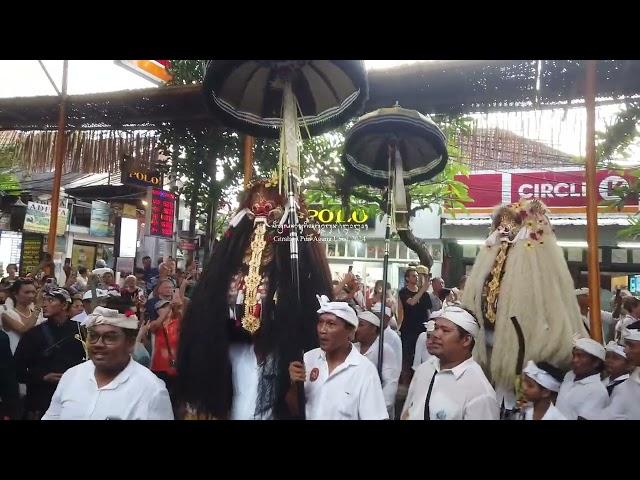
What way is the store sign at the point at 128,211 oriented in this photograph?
toward the camera

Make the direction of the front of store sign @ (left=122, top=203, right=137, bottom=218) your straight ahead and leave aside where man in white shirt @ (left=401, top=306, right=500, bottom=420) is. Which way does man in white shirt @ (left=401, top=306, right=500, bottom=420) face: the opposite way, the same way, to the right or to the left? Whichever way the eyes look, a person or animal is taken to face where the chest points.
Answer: to the right

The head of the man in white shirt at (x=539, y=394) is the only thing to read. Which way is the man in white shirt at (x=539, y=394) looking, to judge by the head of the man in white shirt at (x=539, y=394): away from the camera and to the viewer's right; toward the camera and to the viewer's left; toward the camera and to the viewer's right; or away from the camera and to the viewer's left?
toward the camera and to the viewer's left

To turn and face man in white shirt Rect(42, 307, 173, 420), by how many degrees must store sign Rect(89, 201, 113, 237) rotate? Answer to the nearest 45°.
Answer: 0° — it already faces them

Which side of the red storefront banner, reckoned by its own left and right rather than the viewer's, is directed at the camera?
front

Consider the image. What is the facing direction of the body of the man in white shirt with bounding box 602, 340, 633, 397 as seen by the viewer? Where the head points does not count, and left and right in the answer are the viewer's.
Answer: facing the viewer and to the left of the viewer

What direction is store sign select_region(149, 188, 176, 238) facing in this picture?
toward the camera

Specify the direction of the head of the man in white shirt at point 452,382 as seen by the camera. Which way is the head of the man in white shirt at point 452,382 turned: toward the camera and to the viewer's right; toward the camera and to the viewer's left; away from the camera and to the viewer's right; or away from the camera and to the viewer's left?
toward the camera and to the viewer's left

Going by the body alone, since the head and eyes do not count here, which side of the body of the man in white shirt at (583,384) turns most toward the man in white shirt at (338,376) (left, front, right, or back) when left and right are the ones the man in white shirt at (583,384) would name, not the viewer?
front

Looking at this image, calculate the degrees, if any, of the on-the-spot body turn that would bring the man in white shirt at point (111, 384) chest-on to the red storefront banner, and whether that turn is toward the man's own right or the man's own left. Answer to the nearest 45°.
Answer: approximately 135° to the man's own left
